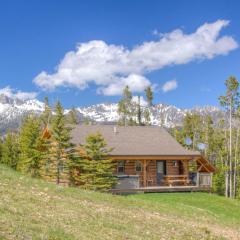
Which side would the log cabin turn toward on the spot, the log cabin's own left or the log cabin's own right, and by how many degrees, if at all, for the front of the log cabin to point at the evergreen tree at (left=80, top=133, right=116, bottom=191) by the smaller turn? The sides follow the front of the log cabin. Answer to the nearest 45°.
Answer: approximately 45° to the log cabin's own right

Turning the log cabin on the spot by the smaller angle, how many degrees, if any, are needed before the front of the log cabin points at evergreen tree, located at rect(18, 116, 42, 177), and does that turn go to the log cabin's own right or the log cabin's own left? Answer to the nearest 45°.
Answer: approximately 135° to the log cabin's own right

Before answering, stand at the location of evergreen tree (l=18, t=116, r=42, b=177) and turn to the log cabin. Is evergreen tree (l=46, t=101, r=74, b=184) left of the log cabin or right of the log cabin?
right

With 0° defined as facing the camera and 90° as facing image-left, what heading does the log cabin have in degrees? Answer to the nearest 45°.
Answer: approximately 0°

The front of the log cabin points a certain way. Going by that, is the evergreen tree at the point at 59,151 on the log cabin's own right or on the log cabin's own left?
on the log cabin's own right
